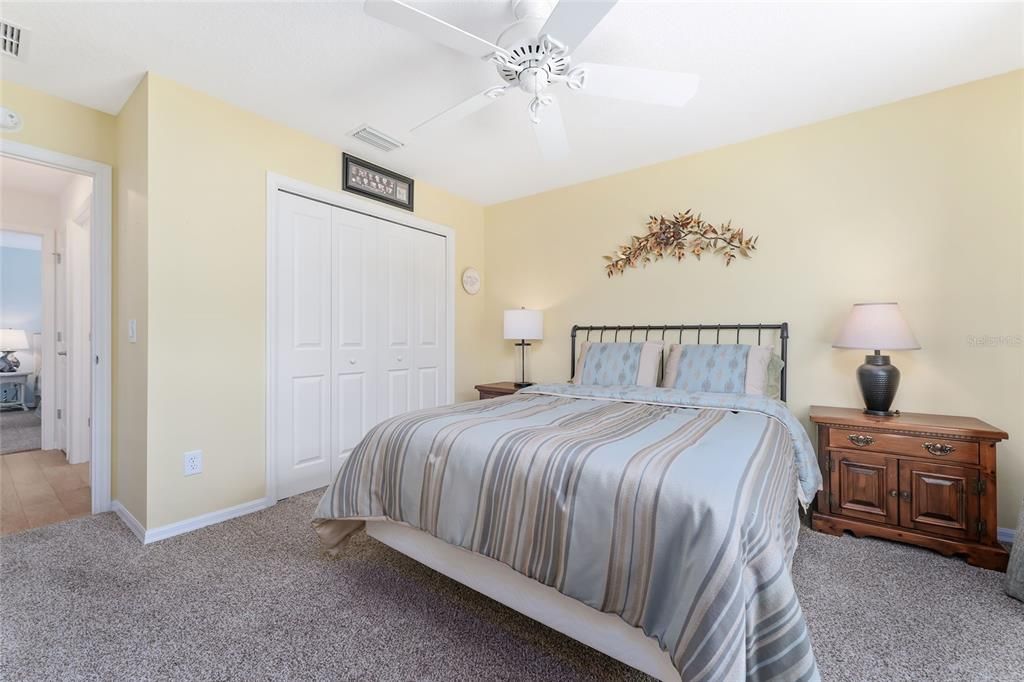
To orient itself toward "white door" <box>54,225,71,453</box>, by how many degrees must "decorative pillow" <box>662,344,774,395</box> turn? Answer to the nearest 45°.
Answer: approximately 90° to its right

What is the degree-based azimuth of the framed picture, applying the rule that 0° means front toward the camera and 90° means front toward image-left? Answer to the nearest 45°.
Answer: approximately 315°

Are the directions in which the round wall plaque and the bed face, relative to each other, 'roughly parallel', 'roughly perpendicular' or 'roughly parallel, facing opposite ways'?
roughly perpendicular

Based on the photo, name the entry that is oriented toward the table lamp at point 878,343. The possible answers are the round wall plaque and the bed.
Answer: the round wall plaque

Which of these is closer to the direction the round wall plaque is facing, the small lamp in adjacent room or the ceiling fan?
the ceiling fan

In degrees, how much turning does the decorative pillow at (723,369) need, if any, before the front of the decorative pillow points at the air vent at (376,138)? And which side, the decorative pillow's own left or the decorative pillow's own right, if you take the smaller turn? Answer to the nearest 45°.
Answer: approximately 90° to the decorative pillow's own right

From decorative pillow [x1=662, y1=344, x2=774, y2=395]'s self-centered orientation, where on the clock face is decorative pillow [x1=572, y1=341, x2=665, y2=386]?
decorative pillow [x1=572, y1=341, x2=665, y2=386] is roughly at 3 o'clock from decorative pillow [x1=662, y1=344, x2=774, y2=395].

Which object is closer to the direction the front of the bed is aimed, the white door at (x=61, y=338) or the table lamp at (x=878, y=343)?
the white door

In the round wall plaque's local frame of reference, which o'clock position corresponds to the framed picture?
The framed picture is roughly at 3 o'clock from the round wall plaque.

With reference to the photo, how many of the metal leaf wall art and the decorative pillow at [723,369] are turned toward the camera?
2

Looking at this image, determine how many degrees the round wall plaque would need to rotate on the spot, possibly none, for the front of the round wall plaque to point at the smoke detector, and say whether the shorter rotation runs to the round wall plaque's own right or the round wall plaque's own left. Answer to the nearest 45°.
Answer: approximately 90° to the round wall plaque's own right

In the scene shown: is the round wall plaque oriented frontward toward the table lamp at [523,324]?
yes

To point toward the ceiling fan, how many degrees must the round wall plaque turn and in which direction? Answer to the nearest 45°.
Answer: approximately 45° to its right
